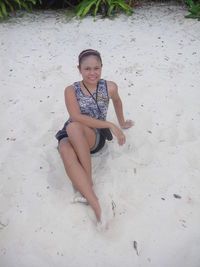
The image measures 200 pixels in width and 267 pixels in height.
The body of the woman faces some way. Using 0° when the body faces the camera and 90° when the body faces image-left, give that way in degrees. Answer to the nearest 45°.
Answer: approximately 0°
